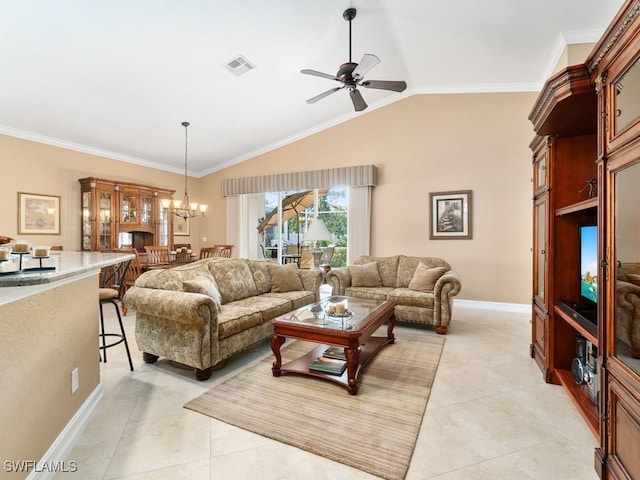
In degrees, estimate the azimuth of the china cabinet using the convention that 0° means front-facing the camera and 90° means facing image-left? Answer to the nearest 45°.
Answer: approximately 315°

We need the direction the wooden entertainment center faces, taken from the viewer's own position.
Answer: facing to the left of the viewer

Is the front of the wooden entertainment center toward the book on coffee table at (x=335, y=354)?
yes

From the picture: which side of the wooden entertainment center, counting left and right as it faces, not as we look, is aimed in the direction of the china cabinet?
front

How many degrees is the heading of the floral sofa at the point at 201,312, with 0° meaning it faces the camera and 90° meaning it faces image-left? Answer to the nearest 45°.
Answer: approximately 315°

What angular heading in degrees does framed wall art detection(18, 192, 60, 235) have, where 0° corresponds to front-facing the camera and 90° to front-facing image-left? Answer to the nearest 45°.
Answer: approximately 315°

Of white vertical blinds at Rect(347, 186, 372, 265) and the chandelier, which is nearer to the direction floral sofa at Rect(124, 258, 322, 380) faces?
the white vertical blinds

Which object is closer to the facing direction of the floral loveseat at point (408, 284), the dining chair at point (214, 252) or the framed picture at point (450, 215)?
the dining chair

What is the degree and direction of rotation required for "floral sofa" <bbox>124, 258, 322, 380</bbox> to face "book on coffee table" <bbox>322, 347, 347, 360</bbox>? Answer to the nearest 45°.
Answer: approximately 45° to its left

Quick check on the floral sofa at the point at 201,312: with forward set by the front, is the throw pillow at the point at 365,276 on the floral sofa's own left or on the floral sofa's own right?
on the floral sofa's own left

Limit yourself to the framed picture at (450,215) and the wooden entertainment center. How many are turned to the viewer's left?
1
